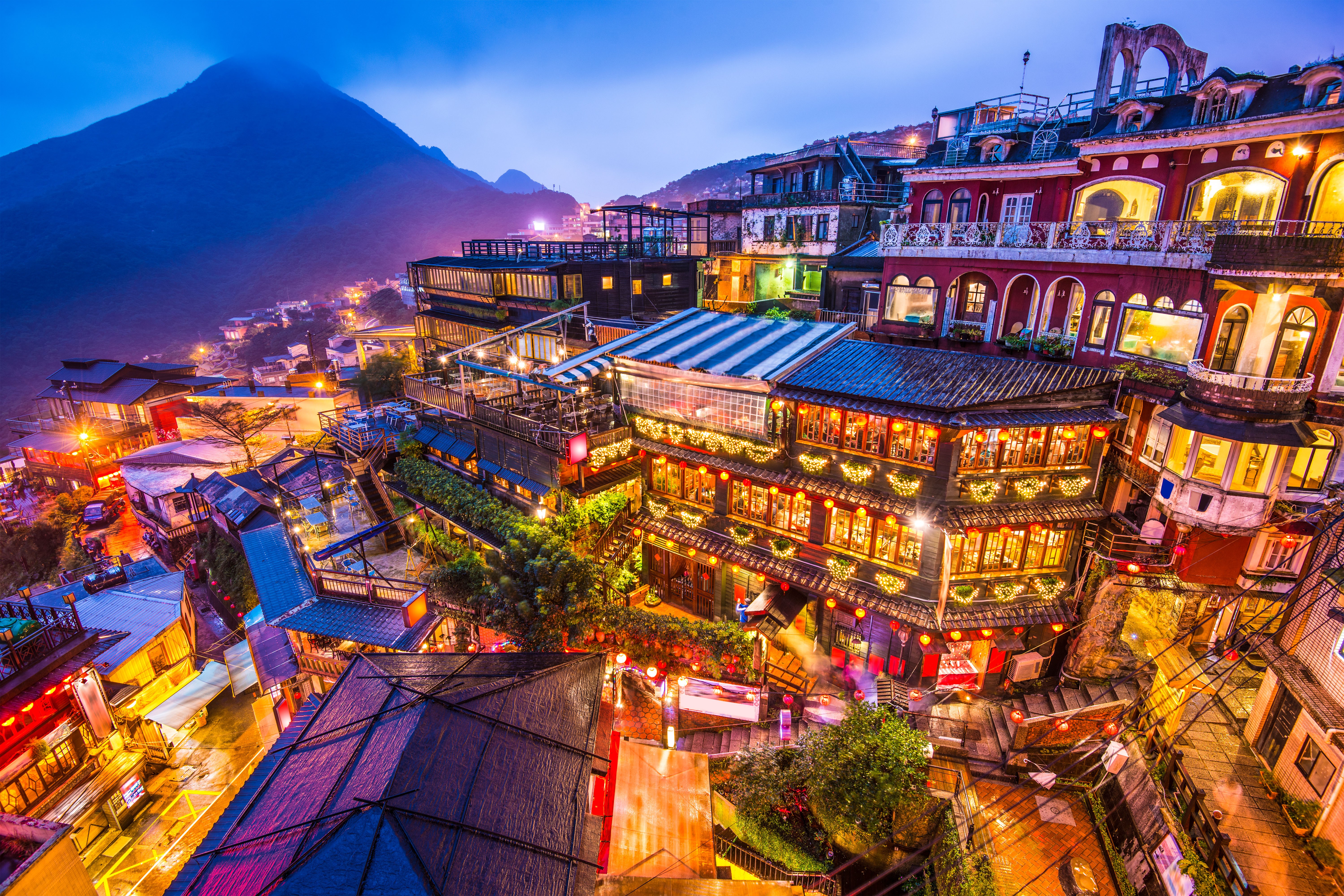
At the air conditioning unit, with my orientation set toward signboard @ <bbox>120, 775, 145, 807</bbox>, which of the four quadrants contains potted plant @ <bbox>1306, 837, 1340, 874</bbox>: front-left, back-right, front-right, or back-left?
back-left

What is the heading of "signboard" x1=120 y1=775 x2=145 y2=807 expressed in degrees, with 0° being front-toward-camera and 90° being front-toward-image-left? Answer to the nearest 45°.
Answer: approximately 315°

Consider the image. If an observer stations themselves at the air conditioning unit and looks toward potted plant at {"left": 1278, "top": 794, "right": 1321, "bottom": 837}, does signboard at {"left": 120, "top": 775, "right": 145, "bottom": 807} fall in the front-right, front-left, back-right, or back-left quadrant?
back-right
